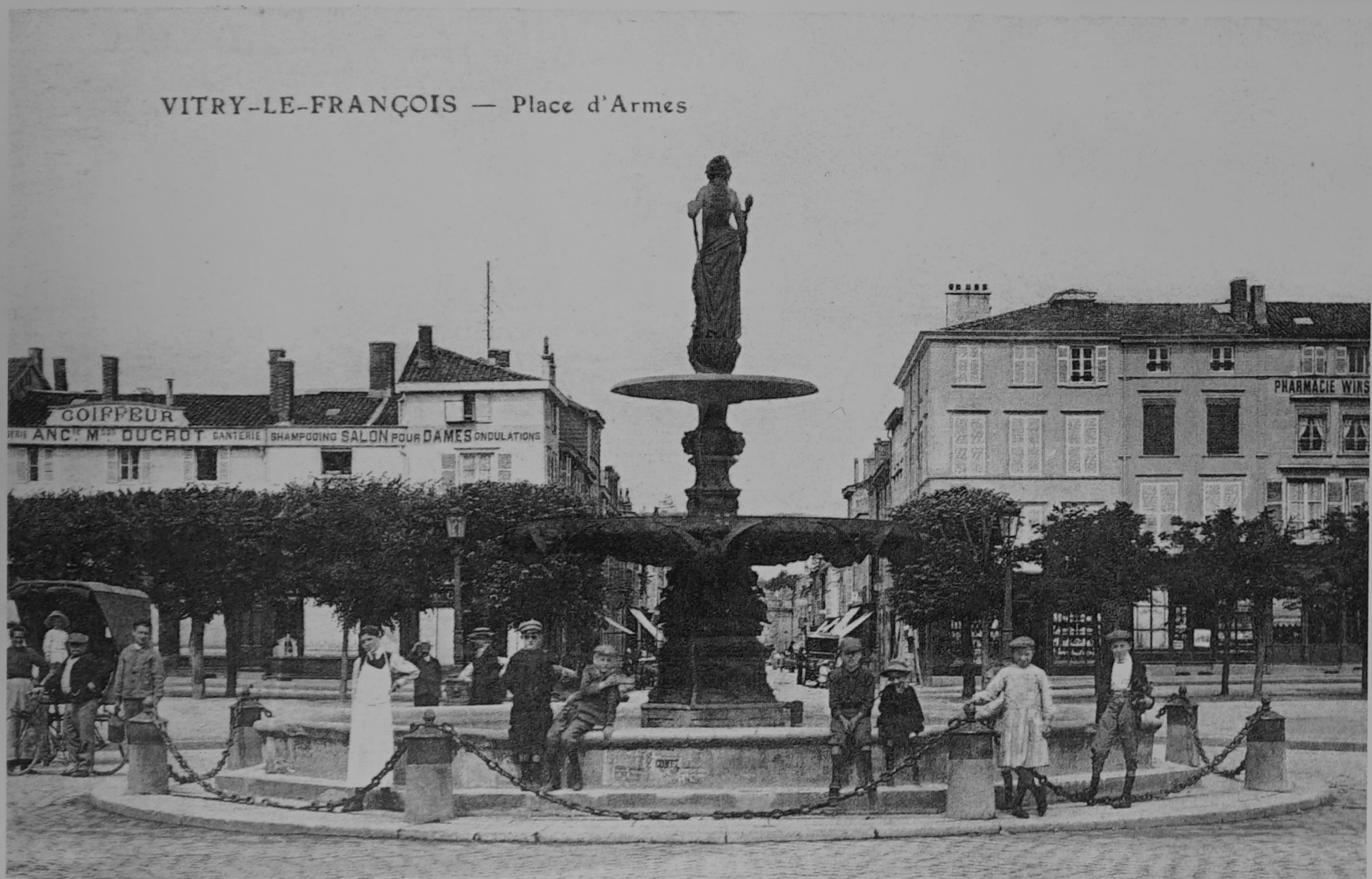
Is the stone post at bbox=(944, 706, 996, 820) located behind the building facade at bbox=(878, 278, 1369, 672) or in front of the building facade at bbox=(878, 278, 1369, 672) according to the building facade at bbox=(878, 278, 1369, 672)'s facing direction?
in front

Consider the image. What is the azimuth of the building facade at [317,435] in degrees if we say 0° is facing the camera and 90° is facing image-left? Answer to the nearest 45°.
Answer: approximately 0°

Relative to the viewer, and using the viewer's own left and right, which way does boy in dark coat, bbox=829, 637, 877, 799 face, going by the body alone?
facing the viewer

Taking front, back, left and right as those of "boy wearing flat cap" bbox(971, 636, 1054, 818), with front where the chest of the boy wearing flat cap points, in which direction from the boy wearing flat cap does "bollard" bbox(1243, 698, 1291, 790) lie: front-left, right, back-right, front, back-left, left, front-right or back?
back-left

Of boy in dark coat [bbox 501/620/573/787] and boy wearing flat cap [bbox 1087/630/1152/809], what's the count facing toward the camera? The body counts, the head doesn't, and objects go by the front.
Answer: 2

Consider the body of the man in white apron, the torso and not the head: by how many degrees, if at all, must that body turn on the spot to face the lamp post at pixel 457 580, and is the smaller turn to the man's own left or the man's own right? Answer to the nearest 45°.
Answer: approximately 180°

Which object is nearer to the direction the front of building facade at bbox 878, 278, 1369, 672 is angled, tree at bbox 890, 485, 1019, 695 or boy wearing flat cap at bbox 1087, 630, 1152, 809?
the boy wearing flat cap
